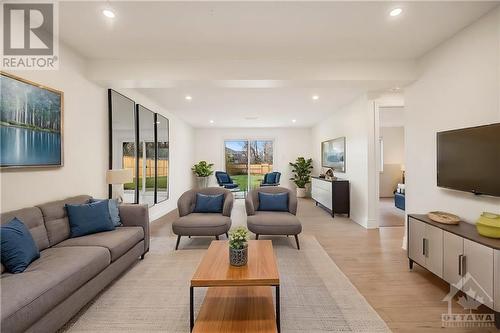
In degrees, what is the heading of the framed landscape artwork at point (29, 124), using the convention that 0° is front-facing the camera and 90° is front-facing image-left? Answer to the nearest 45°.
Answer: approximately 315°

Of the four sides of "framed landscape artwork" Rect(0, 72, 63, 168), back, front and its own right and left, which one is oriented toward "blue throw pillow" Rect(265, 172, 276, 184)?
left

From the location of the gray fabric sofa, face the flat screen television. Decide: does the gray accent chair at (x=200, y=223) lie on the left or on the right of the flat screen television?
left

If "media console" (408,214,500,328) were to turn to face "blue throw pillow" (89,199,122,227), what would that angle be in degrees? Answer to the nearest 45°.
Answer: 0° — it already faces it

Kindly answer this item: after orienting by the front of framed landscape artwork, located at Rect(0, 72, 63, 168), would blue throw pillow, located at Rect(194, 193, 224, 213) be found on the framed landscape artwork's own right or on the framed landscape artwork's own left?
on the framed landscape artwork's own left

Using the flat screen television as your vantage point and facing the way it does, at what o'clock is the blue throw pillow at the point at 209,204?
The blue throw pillow is roughly at 1 o'clock from the flat screen television.

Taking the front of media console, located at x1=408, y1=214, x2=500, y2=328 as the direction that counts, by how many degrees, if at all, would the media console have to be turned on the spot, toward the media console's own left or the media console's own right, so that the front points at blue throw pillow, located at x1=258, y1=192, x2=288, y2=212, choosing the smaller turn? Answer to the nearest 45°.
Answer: approximately 45° to the media console's own right

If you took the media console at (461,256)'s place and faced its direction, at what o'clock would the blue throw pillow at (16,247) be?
The blue throw pillow is roughly at 12 o'clock from the media console.

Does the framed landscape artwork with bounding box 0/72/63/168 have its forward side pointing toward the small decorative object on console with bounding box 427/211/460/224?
yes

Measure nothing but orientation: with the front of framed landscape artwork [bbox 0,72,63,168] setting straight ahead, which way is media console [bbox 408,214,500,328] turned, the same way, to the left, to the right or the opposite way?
the opposite way

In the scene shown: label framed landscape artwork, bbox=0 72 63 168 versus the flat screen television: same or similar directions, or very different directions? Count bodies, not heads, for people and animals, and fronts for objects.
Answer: very different directions

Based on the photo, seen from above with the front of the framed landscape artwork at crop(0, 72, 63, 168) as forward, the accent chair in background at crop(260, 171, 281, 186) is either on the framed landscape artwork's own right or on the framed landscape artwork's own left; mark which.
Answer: on the framed landscape artwork's own left
